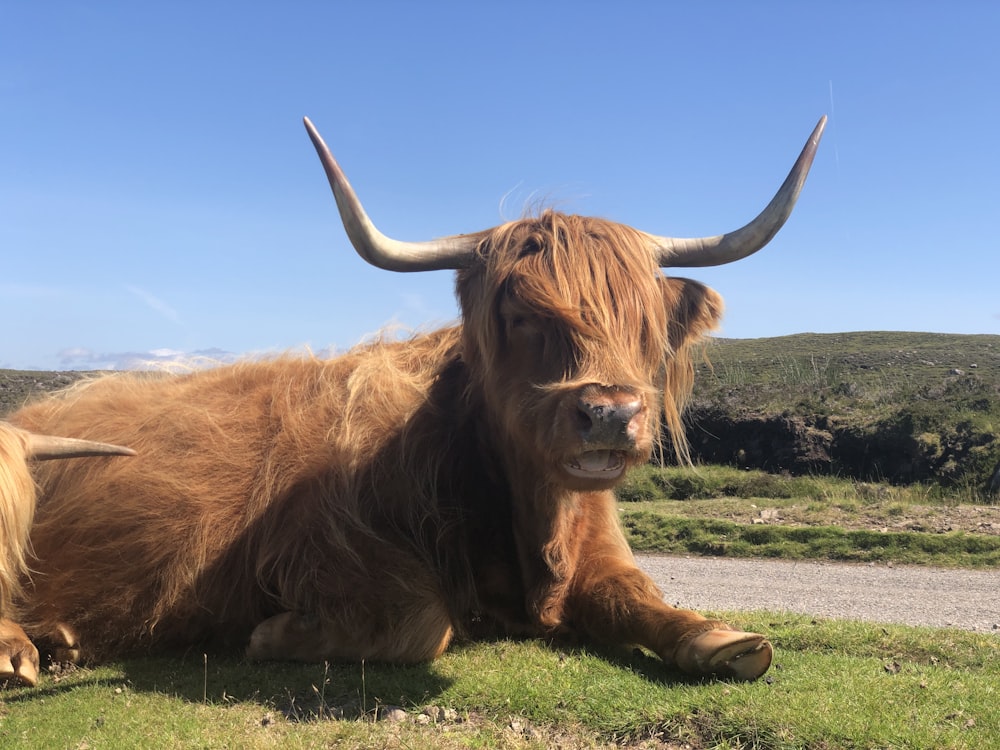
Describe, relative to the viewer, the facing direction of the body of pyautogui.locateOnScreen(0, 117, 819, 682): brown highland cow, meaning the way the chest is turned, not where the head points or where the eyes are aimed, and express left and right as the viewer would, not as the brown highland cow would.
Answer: facing the viewer and to the right of the viewer
